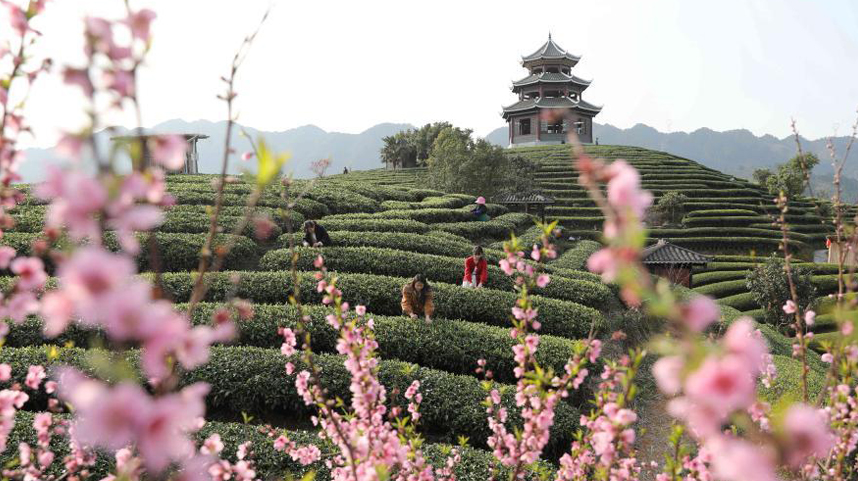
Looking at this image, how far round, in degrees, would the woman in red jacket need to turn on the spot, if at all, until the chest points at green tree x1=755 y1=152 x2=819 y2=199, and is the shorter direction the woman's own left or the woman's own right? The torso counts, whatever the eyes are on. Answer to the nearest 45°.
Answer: approximately 135° to the woman's own left

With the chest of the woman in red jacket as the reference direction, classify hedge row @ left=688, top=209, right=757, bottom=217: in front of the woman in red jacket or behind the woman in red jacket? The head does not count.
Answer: behind

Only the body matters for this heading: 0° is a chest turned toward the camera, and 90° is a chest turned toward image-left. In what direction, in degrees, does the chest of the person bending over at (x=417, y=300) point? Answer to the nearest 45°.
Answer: approximately 0°

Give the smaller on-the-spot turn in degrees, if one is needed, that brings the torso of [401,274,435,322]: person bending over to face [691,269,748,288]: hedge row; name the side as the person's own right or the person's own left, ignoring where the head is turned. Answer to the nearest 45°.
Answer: approximately 135° to the person's own left

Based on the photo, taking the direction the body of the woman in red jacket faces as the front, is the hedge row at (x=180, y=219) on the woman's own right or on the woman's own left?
on the woman's own right

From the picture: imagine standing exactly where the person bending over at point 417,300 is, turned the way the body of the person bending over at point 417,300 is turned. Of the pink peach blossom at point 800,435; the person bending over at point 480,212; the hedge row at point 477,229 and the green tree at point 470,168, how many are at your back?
3

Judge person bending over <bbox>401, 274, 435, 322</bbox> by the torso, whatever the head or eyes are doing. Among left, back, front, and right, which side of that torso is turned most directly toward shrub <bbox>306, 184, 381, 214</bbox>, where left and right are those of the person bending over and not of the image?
back

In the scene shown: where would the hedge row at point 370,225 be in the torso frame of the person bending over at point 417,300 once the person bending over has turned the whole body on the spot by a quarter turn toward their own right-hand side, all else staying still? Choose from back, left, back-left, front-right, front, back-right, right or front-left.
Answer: right

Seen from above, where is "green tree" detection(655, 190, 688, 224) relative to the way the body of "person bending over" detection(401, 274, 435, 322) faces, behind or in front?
behind

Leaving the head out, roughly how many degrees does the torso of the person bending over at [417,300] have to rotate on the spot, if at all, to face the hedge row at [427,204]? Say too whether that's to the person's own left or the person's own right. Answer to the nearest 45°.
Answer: approximately 180°

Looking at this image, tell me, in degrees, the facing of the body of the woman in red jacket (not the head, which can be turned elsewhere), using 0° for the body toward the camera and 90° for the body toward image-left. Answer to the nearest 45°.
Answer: approximately 0°
